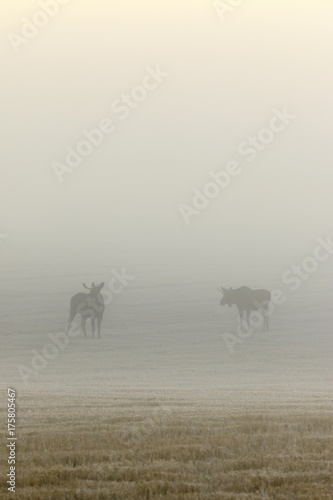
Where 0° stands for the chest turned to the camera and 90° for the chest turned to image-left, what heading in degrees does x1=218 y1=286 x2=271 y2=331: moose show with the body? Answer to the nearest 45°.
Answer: approximately 90°

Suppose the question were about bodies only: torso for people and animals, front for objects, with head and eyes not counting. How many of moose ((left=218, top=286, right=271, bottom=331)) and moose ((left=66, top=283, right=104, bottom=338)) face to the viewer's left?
1

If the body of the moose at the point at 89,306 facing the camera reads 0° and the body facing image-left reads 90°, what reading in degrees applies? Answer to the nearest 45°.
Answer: approximately 315°

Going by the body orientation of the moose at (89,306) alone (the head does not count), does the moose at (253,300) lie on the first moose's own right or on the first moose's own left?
on the first moose's own left

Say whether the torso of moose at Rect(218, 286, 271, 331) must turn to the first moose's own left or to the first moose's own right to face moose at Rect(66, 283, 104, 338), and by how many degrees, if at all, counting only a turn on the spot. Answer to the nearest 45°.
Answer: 0° — it already faces it
